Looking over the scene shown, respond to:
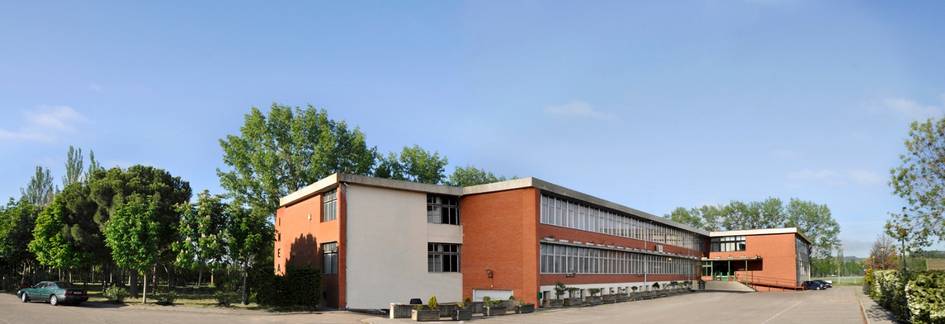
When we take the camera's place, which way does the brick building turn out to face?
facing the viewer and to the right of the viewer

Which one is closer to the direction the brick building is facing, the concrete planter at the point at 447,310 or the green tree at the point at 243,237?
the concrete planter

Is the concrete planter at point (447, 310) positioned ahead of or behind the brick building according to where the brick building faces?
ahead

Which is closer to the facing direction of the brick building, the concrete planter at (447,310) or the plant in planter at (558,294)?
the concrete planter

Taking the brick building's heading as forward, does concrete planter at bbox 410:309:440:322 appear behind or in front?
in front

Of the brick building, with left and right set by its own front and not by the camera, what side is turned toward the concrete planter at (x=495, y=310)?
front

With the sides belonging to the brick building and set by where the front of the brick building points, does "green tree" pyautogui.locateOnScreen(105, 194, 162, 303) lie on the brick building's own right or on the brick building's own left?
on the brick building's own right

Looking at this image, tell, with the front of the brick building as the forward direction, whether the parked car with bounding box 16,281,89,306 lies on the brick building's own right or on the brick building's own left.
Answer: on the brick building's own right

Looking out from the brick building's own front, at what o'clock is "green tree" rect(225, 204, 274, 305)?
The green tree is roughly at 4 o'clock from the brick building.

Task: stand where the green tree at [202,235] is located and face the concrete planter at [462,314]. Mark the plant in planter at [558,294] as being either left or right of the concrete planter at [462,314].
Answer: left
